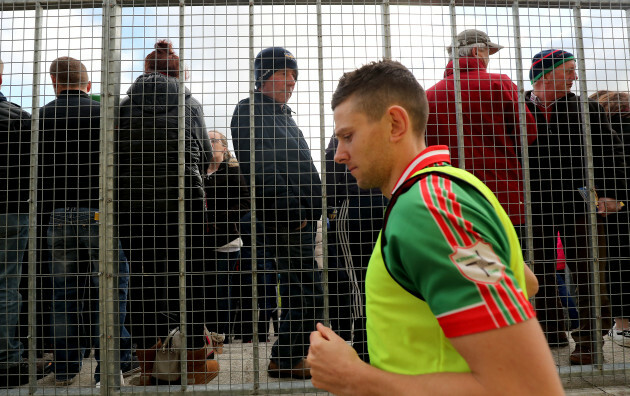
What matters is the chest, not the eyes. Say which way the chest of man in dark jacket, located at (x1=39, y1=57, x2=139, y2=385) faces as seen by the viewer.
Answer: away from the camera

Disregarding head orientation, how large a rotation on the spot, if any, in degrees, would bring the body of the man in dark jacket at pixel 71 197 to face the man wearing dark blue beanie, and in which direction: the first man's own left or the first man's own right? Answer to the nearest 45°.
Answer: approximately 135° to the first man's own right

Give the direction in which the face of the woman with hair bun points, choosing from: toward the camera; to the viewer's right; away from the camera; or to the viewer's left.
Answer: away from the camera

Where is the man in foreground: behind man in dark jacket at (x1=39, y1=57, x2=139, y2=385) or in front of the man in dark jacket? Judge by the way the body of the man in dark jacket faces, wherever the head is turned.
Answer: behind

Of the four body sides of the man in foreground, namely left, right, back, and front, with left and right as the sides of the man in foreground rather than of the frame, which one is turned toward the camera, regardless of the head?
left

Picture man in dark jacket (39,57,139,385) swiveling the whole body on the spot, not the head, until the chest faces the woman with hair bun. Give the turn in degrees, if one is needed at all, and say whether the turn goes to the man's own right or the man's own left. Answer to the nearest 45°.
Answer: approximately 135° to the man's own right

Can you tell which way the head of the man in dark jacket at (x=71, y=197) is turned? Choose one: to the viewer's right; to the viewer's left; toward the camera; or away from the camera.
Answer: away from the camera

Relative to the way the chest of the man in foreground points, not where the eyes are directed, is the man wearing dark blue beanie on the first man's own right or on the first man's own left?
on the first man's own right

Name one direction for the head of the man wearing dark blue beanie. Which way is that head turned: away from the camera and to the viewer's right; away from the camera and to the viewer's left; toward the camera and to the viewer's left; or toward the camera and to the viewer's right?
toward the camera and to the viewer's right

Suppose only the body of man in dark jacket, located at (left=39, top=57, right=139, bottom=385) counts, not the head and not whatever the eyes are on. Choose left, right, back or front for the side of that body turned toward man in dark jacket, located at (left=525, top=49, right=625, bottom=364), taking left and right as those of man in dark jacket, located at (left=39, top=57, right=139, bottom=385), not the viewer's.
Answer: right

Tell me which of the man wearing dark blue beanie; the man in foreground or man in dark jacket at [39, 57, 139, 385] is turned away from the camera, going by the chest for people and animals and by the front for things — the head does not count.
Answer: the man in dark jacket
